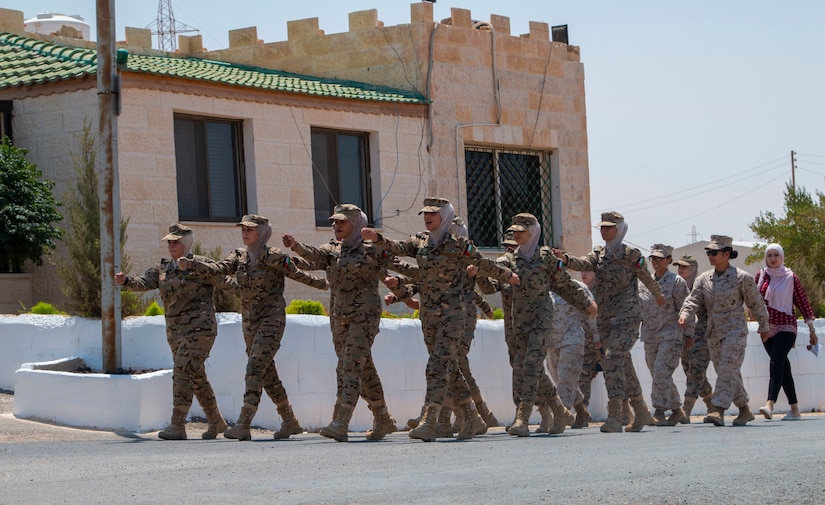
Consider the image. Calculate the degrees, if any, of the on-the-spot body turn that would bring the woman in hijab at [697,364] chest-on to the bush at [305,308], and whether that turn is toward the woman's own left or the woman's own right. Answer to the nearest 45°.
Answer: approximately 45° to the woman's own right

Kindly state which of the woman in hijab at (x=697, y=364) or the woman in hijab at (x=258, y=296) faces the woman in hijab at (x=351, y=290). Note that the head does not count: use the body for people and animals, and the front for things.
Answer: the woman in hijab at (x=697, y=364)

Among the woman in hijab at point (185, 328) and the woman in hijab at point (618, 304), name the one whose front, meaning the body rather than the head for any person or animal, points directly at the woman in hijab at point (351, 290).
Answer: the woman in hijab at point (618, 304)

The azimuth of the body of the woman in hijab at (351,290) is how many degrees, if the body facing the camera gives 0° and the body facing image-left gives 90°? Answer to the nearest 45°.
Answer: approximately 45°

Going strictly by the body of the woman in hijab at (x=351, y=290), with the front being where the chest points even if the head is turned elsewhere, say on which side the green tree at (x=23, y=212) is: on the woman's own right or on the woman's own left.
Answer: on the woman's own right

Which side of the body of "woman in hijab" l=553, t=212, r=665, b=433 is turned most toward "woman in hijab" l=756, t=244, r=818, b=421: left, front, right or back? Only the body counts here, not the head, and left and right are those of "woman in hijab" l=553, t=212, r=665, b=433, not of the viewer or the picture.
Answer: back

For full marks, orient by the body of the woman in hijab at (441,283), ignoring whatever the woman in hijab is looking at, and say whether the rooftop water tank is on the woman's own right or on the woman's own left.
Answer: on the woman's own right

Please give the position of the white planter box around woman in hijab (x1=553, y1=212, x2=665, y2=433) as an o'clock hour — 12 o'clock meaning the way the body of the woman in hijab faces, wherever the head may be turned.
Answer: The white planter box is roughly at 1 o'clock from the woman in hijab.

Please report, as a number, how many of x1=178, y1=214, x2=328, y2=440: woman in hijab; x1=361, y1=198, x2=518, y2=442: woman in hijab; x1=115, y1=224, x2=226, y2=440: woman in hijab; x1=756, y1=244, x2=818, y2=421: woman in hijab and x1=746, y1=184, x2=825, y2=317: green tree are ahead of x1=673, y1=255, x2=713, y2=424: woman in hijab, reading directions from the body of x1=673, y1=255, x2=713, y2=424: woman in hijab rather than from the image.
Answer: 3

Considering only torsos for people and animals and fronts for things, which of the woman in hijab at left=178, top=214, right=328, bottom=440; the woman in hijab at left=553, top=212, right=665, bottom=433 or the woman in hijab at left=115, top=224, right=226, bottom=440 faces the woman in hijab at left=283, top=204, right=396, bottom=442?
the woman in hijab at left=553, top=212, right=665, bottom=433
